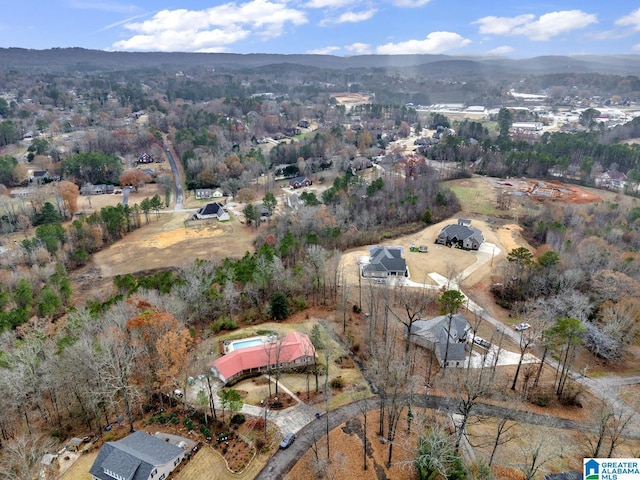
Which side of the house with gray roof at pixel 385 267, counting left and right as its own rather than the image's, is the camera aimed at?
front

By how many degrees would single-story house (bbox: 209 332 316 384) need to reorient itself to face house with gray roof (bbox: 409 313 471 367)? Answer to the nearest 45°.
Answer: approximately 45° to its left

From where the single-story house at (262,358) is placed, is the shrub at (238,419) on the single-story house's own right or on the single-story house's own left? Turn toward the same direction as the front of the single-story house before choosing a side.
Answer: on the single-story house's own right

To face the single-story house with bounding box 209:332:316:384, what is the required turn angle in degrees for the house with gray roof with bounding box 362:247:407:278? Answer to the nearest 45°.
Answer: approximately 45° to its right

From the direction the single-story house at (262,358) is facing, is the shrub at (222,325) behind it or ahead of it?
behind

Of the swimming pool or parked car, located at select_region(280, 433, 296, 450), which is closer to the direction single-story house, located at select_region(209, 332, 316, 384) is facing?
the parked car

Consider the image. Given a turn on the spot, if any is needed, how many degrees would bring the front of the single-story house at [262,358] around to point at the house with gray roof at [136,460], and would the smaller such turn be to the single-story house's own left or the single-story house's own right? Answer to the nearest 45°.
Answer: approximately 90° to the single-story house's own right

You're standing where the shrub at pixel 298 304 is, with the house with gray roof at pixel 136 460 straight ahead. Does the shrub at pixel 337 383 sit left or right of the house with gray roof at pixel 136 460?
left

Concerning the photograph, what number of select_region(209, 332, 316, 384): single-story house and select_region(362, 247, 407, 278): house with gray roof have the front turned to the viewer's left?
0

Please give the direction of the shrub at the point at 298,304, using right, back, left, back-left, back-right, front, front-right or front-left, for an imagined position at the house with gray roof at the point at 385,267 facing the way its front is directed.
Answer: front-right

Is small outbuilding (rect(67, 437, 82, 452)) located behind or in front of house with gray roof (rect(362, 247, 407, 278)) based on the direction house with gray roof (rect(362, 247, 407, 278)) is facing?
in front

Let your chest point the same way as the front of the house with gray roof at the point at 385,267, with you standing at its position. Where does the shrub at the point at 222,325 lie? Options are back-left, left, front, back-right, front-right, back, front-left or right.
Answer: front-right

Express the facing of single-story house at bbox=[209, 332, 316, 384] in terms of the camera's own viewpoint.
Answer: facing the viewer and to the right of the viewer

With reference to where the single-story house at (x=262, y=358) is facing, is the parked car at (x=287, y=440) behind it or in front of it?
in front
